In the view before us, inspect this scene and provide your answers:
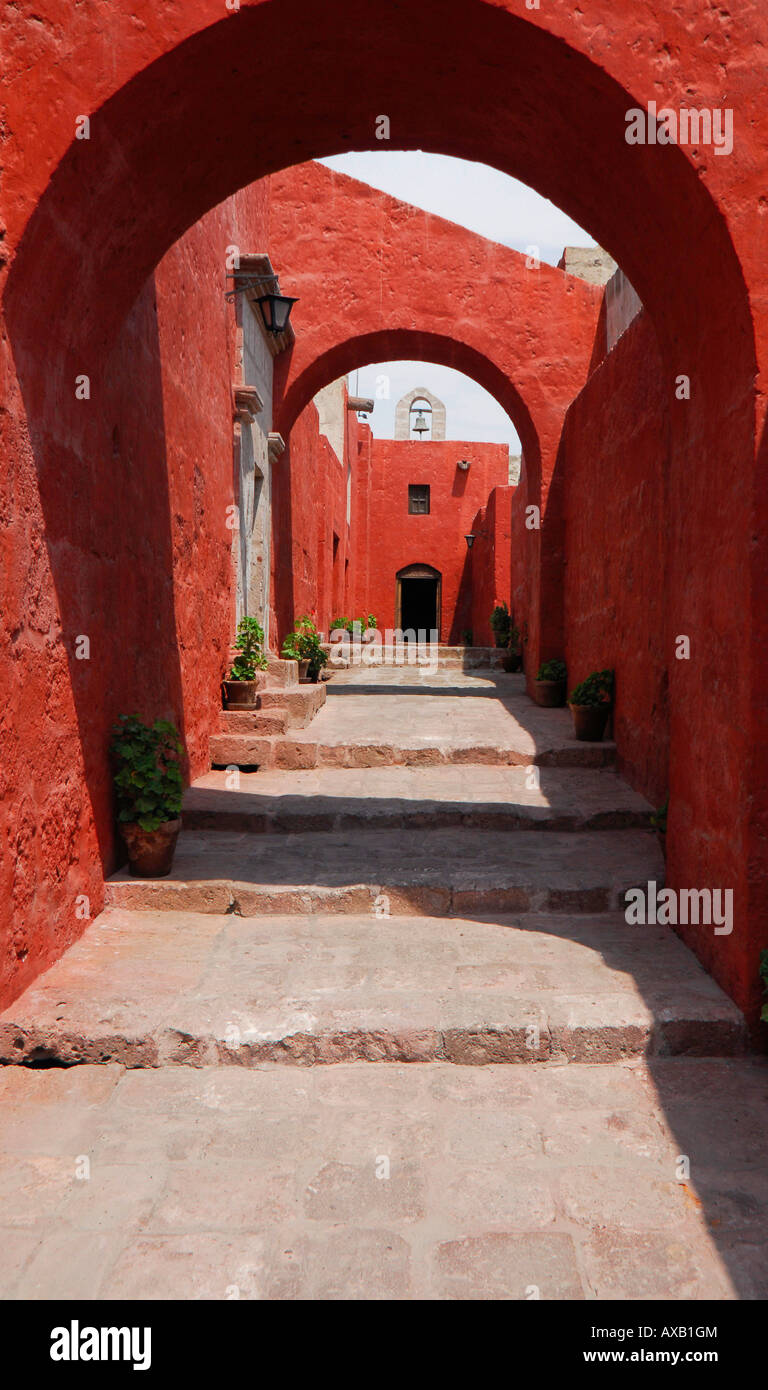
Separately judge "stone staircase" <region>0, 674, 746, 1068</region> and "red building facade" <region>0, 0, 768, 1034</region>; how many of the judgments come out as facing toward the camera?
2

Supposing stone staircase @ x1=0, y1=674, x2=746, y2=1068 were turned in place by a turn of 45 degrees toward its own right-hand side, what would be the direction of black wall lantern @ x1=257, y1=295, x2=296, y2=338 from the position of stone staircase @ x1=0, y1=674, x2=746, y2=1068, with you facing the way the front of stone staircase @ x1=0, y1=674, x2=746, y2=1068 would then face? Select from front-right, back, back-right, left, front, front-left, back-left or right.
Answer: back-right

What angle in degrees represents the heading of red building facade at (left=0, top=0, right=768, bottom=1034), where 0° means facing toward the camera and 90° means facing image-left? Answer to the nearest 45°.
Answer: approximately 0°

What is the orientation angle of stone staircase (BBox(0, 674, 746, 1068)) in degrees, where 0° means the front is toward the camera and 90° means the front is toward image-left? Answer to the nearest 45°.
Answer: approximately 0°
